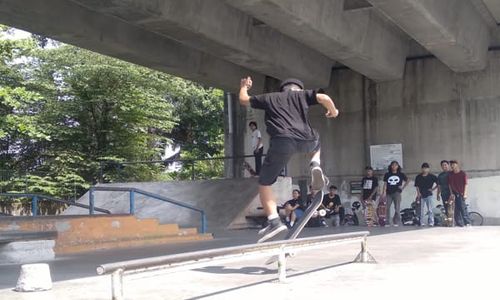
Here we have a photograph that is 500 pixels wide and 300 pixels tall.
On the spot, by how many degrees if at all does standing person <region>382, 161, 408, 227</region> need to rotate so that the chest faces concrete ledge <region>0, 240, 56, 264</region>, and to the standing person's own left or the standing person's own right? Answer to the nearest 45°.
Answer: approximately 45° to the standing person's own right

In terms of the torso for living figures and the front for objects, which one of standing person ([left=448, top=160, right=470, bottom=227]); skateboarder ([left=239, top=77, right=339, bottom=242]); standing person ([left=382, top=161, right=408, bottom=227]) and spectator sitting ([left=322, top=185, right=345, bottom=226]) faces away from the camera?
the skateboarder

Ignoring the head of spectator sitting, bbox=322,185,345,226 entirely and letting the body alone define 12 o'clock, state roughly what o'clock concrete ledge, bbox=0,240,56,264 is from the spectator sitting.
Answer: The concrete ledge is roughly at 1 o'clock from the spectator sitting.

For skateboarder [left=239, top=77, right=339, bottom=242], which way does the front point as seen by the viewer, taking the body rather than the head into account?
away from the camera

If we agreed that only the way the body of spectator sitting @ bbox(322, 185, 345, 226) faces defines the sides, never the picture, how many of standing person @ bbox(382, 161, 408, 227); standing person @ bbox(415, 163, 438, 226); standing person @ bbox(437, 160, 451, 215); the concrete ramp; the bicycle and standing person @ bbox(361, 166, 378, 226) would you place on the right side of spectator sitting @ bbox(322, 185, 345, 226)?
1

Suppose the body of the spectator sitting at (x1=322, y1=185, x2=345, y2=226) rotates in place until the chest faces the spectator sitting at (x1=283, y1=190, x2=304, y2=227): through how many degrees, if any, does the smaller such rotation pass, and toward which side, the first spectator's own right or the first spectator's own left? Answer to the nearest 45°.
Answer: approximately 45° to the first spectator's own right

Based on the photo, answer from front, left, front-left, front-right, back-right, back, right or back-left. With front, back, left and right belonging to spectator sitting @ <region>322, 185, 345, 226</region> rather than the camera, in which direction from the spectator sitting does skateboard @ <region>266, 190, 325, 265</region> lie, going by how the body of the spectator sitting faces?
front

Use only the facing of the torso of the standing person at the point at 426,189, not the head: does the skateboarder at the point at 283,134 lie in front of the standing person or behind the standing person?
in front

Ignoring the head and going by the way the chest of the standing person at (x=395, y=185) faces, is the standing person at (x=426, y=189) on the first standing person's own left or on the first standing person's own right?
on the first standing person's own left

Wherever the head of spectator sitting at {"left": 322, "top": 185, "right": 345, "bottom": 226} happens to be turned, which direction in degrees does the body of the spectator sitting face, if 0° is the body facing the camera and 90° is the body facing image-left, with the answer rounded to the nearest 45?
approximately 0°

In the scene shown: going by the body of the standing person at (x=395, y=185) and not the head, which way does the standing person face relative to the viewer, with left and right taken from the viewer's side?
facing the viewer

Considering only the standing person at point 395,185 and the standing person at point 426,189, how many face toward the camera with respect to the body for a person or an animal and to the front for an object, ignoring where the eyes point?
2

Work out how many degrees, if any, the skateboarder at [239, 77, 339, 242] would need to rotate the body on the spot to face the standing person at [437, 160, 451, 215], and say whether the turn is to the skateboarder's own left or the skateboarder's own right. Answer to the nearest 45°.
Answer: approximately 45° to the skateboarder's own right

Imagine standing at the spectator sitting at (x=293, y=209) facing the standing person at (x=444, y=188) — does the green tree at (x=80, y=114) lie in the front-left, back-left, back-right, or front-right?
back-left

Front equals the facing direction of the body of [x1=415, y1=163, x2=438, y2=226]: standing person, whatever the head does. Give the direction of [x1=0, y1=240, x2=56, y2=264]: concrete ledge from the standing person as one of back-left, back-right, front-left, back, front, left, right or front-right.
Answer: front-right

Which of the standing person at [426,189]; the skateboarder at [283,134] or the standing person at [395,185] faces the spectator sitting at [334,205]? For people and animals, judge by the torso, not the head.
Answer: the skateboarder

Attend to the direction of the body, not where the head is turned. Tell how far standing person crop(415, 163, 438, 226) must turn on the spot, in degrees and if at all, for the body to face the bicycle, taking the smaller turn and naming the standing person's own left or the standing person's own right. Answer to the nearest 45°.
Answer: approximately 135° to the standing person's own left

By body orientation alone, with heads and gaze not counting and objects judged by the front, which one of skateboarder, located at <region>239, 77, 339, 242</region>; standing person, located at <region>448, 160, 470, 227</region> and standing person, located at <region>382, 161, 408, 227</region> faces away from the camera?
the skateboarder
